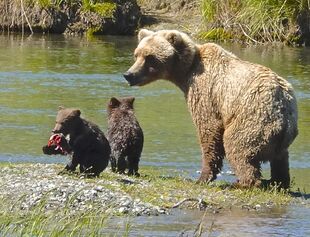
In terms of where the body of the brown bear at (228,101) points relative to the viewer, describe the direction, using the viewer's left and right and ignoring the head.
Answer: facing away from the viewer and to the left of the viewer

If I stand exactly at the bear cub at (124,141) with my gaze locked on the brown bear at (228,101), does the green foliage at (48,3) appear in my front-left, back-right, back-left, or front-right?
back-left

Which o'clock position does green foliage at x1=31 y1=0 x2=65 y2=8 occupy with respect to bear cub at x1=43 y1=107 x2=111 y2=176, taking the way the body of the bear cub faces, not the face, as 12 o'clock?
The green foliage is roughly at 3 o'clock from the bear cub.

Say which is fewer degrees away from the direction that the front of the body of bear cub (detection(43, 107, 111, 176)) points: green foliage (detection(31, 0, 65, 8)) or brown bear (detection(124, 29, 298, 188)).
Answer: the green foliage

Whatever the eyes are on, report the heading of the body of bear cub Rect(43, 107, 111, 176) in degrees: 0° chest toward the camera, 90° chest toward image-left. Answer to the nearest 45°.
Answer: approximately 90°

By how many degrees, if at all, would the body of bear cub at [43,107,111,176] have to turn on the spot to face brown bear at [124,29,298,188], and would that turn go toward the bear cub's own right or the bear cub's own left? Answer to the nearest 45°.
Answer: approximately 180°

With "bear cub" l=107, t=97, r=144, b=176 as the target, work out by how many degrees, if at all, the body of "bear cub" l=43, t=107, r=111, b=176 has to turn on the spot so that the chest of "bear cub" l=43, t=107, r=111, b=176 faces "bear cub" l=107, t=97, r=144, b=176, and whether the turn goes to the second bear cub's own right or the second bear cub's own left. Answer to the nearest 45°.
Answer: approximately 135° to the second bear cub's own right
